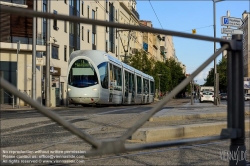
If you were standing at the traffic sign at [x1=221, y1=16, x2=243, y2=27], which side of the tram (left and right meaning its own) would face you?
left

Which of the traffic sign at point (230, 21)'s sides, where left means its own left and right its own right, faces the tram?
right

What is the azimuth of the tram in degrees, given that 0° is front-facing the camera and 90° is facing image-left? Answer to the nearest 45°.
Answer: approximately 45°

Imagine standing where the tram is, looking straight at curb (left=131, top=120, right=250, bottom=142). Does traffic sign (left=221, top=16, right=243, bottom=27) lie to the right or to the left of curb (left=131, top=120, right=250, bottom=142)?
left

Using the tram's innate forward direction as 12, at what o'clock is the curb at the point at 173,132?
The curb is roughly at 10 o'clock from the tram.

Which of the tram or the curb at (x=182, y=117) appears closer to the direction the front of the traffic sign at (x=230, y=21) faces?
the curb

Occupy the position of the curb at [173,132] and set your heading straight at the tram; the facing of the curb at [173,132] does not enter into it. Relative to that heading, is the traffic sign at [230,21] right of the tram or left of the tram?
right

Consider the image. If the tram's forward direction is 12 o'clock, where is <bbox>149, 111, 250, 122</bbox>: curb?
The curb is roughly at 10 o'clock from the tram.

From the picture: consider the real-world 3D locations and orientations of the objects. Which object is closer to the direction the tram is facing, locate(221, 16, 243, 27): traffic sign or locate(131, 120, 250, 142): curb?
the curb

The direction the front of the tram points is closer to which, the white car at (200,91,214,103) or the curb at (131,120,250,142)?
the curb

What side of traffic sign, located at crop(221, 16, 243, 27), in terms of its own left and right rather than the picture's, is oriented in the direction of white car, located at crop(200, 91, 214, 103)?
back

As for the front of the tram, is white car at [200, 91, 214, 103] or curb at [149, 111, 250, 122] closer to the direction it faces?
the curb
